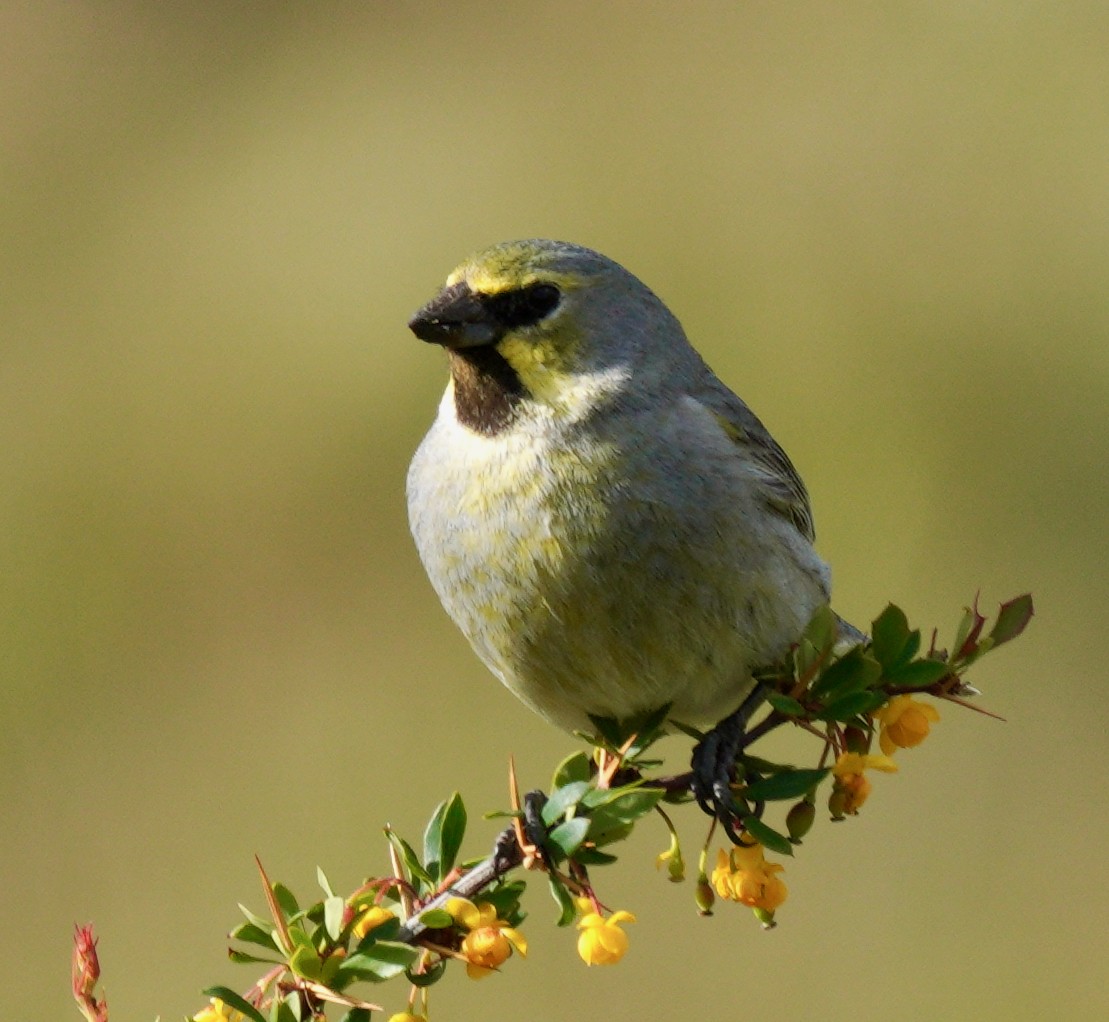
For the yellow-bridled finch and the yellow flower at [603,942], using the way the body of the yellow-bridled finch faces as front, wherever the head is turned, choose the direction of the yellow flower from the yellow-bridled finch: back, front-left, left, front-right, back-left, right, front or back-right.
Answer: front-left

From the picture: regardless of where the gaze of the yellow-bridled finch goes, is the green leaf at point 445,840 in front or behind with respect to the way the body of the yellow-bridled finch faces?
in front

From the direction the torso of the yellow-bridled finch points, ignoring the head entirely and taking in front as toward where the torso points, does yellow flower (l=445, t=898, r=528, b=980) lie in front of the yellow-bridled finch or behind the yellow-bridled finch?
in front

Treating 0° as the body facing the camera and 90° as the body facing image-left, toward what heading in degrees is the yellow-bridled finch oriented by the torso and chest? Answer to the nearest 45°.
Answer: approximately 45°

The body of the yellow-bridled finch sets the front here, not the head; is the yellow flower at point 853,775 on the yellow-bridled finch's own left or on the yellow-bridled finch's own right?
on the yellow-bridled finch's own left

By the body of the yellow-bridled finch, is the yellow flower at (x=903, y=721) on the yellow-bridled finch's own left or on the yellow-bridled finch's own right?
on the yellow-bridled finch's own left

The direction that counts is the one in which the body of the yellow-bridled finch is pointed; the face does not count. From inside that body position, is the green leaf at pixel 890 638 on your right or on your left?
on your left

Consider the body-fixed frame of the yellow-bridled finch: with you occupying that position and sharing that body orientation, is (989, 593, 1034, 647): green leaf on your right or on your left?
on your left

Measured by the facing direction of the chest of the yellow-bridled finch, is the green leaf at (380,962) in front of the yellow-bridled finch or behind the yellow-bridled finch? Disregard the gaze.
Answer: in front
